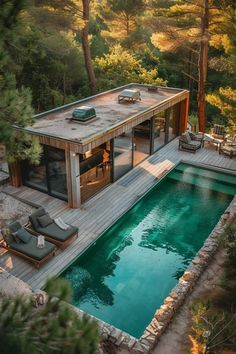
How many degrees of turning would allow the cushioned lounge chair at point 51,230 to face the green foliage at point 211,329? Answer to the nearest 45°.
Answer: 0° — it already faces it

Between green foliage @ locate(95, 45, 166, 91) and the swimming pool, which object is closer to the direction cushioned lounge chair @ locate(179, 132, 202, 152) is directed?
the swimming pool

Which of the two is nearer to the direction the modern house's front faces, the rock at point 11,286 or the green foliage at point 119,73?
the rock

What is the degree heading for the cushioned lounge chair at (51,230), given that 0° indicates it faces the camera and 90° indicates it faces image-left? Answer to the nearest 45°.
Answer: approximately 315°

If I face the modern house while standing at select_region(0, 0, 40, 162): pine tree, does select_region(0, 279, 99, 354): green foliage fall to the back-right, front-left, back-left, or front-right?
back-right

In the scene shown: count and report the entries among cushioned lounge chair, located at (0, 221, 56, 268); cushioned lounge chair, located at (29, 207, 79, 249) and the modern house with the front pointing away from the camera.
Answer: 0

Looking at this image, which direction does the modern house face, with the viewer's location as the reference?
facing the viewer and to the right of the viewer

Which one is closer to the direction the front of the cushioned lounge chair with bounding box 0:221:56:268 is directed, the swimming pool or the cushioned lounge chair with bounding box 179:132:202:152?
the swimming pool

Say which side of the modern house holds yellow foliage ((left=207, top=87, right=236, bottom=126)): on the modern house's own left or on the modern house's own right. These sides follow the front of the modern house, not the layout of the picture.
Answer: on the modern house's own left

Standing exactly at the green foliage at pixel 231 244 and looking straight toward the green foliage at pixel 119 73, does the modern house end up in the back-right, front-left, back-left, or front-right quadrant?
front-left

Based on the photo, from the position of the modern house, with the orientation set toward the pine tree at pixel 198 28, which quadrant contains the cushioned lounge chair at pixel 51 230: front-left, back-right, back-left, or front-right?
back-right
